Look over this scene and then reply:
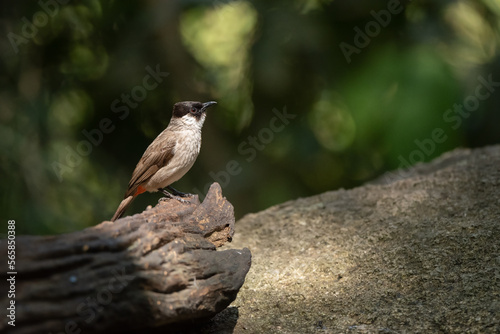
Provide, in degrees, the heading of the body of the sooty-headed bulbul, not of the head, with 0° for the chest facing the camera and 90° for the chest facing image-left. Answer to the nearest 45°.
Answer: approximately 270°
